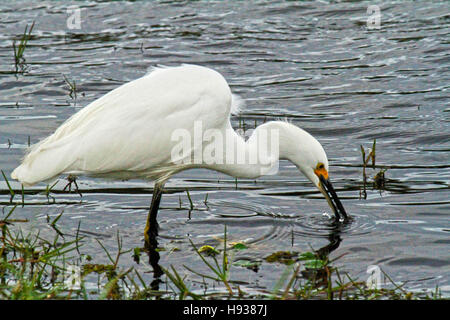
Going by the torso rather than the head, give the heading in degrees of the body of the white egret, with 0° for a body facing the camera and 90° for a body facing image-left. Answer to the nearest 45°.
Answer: approximately 270°

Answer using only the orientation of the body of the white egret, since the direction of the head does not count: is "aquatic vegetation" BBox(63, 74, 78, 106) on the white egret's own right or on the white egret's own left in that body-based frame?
on the white egret's own left
